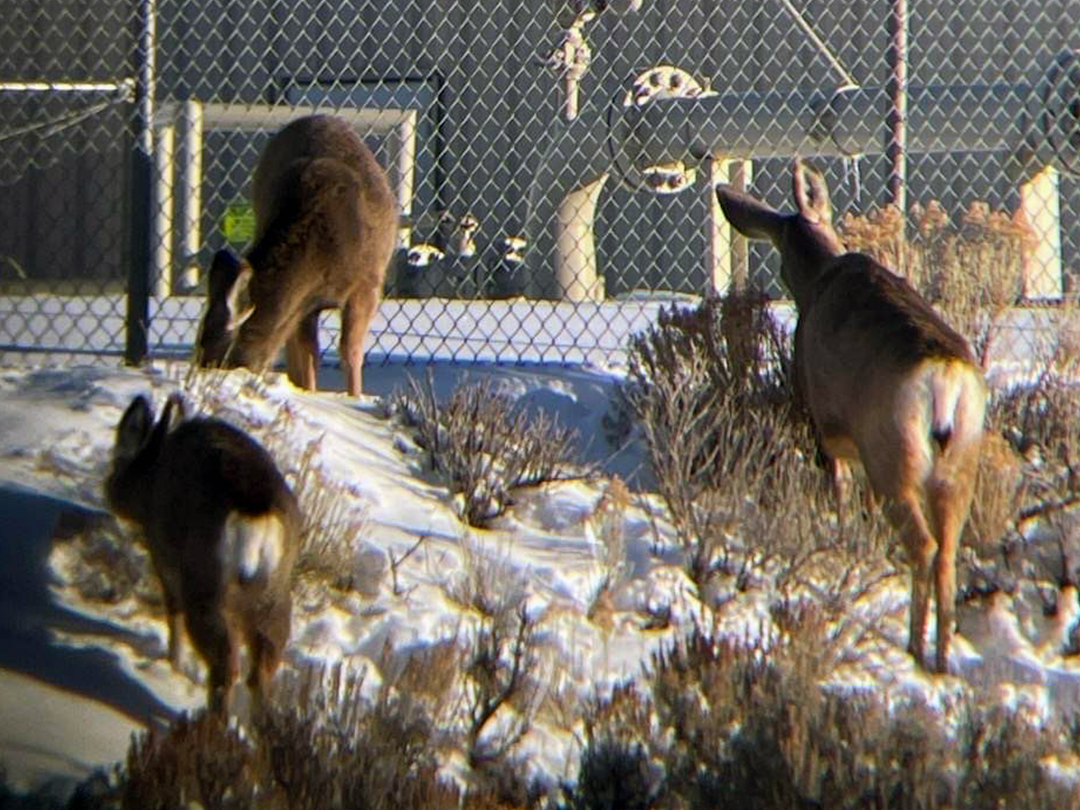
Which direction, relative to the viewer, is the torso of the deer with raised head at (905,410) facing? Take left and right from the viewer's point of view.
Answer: facing away from the viewer and to the left of the viewer

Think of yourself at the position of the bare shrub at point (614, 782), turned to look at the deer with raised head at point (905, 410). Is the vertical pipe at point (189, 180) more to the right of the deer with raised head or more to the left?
left

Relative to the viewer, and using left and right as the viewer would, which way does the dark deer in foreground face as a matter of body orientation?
facing away from the viewer and to the left of the viewer

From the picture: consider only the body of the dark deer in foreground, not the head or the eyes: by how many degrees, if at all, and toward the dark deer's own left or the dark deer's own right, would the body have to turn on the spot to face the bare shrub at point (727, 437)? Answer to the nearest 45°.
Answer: approximately 90° to the dark deer's own right

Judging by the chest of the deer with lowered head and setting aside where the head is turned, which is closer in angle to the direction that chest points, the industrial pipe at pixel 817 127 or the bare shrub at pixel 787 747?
the bare shrub

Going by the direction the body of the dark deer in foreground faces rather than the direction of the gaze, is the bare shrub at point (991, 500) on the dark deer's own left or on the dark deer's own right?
on the dark deer's own right

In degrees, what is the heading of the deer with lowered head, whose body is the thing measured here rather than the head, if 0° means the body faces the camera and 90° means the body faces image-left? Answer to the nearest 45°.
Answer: approximately 45°

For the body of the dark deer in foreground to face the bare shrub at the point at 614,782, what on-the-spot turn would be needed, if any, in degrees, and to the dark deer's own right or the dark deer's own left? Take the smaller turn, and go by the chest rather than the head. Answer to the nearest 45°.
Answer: approximately 180°

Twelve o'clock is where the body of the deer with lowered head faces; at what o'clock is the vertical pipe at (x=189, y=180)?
The vertical pipe is roughly at 4 o'clock from the deer with lowered head.

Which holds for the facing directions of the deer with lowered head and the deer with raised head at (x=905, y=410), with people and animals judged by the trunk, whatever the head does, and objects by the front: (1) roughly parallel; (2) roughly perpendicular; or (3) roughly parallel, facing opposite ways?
roughly perpendicular

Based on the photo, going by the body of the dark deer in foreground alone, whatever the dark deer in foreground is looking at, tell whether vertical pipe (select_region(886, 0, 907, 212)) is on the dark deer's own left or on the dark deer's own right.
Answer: on the dark deer's own right

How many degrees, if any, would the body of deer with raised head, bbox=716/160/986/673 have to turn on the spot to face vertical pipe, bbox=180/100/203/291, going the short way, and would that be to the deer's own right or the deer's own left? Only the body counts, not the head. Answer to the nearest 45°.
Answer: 0° — it already faces it
